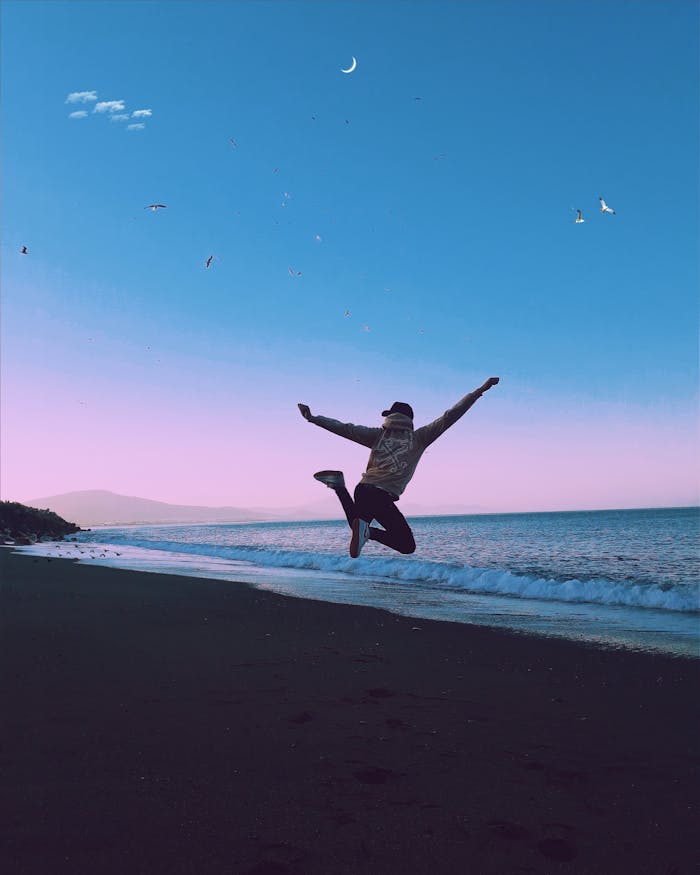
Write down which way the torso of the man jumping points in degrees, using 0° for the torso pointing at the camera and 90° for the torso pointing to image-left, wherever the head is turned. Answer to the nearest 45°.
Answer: approximately 180°
